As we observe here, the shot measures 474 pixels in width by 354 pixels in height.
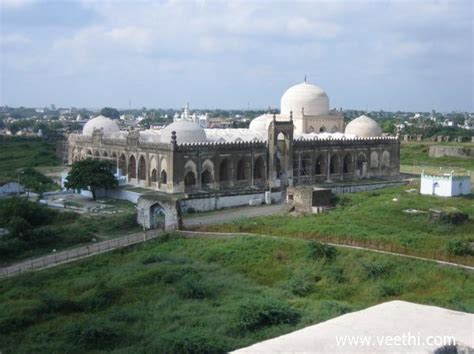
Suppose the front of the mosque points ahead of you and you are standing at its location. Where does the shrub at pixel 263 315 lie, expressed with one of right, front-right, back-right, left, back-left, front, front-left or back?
front-right

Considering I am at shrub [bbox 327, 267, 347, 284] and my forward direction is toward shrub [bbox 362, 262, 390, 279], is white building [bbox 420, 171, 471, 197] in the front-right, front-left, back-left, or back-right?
front-left

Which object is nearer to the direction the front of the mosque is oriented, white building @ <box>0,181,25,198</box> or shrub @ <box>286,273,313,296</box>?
the shrub

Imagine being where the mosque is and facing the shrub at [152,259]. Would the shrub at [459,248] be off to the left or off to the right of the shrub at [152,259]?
left

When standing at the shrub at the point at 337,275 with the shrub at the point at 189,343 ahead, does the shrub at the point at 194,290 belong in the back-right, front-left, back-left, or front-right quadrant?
front-right

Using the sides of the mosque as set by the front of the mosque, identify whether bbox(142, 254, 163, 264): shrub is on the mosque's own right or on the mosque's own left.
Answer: on the mosque's own right

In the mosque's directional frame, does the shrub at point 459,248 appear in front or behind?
in front
